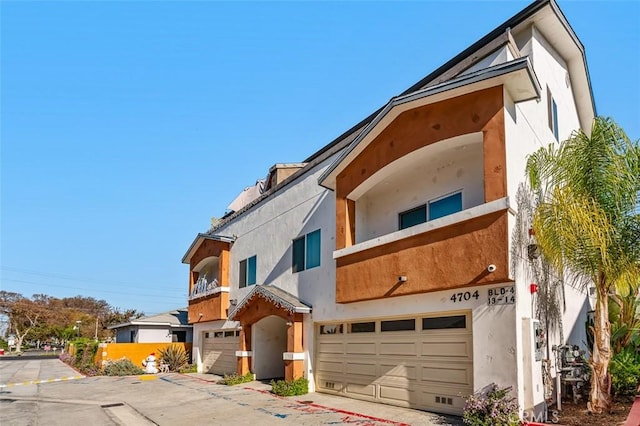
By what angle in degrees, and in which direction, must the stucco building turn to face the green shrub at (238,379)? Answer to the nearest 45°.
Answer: approximately 90° to its right

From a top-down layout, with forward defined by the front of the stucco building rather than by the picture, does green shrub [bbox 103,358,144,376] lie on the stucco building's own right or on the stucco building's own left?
on the stucco building's own right

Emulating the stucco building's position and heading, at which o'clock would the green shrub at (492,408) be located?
The green shrub is roughly at 10 o'clock from the stucco building.

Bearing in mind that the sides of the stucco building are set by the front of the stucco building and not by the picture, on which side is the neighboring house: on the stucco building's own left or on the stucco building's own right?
on the stucco building's own right

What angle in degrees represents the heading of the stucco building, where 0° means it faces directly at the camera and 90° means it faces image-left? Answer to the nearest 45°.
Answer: approximately 45°

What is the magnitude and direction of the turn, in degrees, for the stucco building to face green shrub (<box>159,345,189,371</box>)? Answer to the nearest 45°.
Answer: approximately 90° to its right
